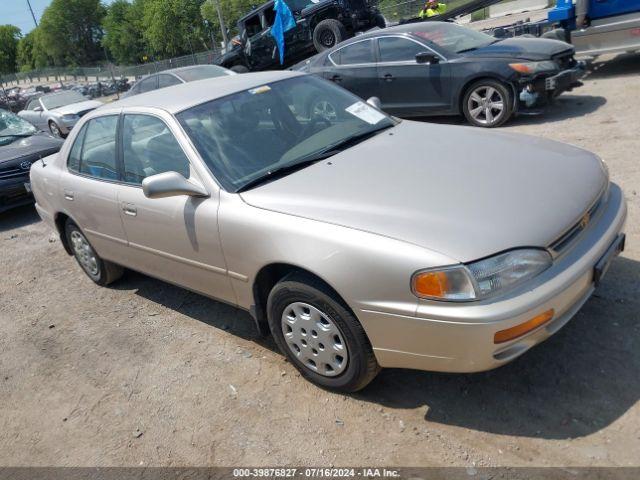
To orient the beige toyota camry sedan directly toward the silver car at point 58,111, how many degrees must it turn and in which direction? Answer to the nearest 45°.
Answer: approximately 180°

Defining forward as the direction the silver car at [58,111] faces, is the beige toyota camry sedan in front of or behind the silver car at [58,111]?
in front

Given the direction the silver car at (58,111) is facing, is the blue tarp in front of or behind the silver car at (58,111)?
in front

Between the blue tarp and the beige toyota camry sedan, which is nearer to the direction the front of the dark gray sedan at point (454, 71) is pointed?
the beige toyota camry sedan

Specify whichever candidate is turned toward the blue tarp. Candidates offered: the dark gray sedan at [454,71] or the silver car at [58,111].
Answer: the silver car

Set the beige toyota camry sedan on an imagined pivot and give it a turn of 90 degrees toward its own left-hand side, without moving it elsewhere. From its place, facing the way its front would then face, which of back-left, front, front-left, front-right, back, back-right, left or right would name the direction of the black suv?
front-left

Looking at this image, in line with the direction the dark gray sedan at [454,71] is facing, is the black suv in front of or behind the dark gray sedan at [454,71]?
behind

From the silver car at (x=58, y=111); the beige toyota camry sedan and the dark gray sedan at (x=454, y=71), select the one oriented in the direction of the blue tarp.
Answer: the silver car

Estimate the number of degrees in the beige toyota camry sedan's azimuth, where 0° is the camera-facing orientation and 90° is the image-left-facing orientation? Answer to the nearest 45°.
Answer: approximately 315°
